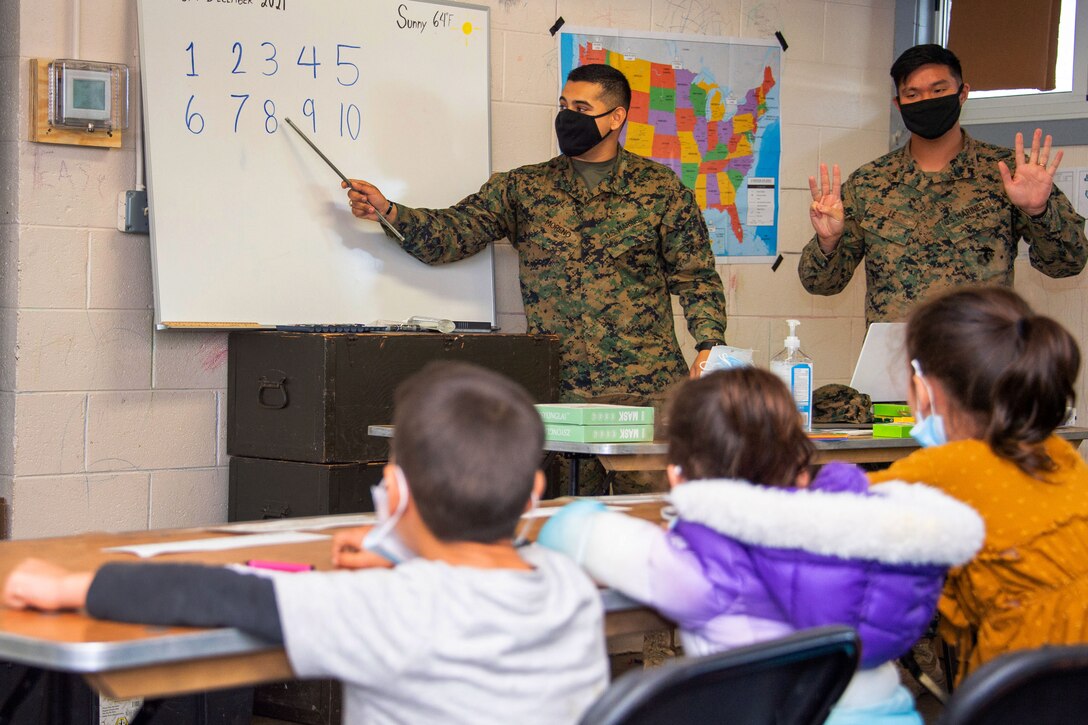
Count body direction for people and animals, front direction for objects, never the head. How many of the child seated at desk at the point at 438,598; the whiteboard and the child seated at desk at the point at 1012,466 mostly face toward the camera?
1

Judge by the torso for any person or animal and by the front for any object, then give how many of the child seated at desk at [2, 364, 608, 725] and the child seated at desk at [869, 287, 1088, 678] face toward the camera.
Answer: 0

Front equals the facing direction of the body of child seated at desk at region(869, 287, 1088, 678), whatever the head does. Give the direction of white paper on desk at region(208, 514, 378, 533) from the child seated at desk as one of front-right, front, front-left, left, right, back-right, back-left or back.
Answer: front-left

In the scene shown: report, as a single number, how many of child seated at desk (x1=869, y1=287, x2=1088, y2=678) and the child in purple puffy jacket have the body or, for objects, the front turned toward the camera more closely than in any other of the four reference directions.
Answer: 0

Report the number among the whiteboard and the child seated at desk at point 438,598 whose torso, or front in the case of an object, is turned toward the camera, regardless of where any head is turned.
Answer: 1

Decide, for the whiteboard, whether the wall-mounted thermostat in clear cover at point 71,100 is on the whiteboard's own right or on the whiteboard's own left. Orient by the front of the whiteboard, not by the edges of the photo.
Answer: on the whiteboard's own right

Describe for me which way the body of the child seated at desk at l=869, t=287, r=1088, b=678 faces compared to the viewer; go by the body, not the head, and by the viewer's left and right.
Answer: facing away from the viewer and to the left of the viewer

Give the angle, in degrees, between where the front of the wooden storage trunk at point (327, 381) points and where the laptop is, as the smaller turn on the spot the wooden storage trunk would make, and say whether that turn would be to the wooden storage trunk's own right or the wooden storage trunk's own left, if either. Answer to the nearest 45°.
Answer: approximately 45° to the wooden storage trunk's own left

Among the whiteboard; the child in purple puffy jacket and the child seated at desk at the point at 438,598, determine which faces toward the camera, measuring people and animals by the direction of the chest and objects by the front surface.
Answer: the whiteboard

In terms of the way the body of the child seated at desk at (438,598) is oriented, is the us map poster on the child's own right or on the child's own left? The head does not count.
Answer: on the child's own right

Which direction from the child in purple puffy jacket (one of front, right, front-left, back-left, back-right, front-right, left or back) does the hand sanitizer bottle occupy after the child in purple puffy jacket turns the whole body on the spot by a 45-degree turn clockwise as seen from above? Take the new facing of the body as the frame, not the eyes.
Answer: front

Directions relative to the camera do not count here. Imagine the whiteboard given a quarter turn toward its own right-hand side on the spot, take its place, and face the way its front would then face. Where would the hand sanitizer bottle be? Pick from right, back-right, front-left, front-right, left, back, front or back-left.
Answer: back-left

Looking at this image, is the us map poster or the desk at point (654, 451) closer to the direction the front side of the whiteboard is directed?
the desk

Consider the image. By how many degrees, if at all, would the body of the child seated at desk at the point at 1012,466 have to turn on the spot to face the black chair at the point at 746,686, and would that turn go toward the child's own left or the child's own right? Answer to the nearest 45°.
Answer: approximately 135° to the child's own left

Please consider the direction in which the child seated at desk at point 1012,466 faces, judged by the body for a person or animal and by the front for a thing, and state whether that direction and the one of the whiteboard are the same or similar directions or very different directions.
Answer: very different directions
